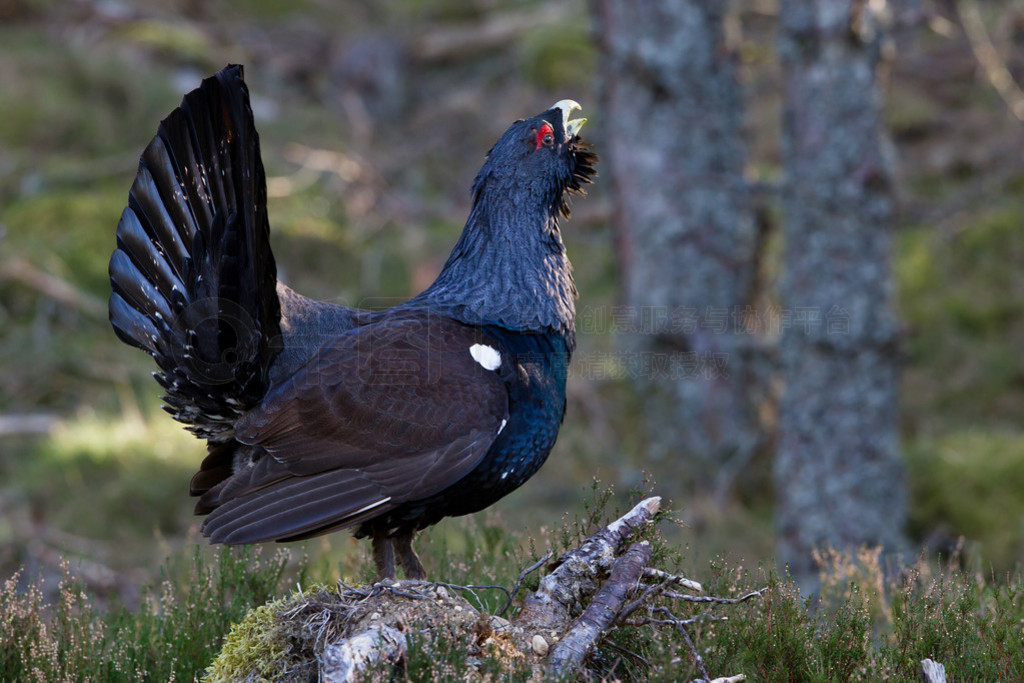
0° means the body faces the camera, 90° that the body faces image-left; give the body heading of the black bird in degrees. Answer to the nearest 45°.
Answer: approximately 270°

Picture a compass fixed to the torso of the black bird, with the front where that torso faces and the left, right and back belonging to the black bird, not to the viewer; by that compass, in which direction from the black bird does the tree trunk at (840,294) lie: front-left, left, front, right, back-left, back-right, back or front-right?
front-left

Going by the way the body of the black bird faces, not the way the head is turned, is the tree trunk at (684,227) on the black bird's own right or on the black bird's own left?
on the black bird's own left
